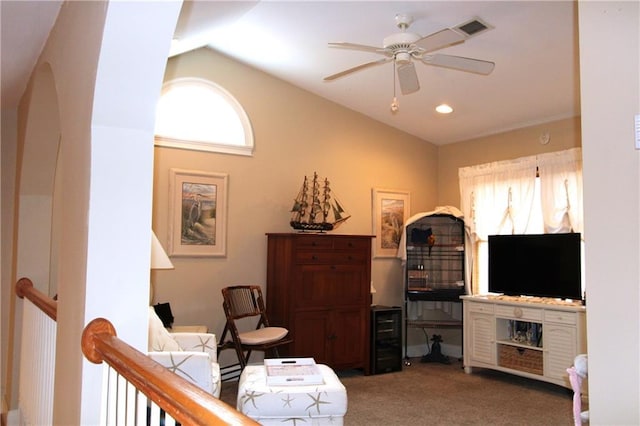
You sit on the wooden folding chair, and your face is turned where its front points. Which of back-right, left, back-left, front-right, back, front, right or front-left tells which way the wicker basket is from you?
front-left

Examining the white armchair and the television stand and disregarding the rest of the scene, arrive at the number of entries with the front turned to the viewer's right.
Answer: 1

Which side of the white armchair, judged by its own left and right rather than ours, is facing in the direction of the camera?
right

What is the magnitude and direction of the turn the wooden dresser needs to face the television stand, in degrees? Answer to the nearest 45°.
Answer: approximately 45° to its left

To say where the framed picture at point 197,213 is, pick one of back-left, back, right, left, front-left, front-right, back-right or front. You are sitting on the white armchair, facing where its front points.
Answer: left

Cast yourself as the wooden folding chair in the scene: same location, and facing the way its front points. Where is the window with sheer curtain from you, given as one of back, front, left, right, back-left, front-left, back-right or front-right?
front-left

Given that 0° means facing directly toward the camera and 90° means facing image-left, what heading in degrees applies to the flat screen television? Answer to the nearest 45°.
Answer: approximately 45°

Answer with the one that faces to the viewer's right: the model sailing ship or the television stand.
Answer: the model sailing ship

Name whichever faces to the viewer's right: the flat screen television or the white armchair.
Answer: the white armchair

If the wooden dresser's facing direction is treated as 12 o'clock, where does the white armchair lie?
The white armchair is roughly at 2 o'clock from the wooden dresser.

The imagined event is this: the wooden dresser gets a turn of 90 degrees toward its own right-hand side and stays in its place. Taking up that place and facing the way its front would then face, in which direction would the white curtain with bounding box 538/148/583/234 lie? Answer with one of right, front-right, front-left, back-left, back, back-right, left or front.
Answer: back-left

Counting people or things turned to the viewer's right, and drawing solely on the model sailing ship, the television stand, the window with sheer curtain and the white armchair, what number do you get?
2

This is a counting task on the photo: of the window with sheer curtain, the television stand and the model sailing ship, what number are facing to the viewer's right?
1

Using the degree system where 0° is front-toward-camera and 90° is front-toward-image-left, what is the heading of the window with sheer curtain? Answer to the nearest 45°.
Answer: approximately 45°

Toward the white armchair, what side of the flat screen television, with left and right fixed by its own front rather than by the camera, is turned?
front

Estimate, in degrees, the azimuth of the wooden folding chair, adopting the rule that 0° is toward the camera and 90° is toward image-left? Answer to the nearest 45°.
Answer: approximately 315°
